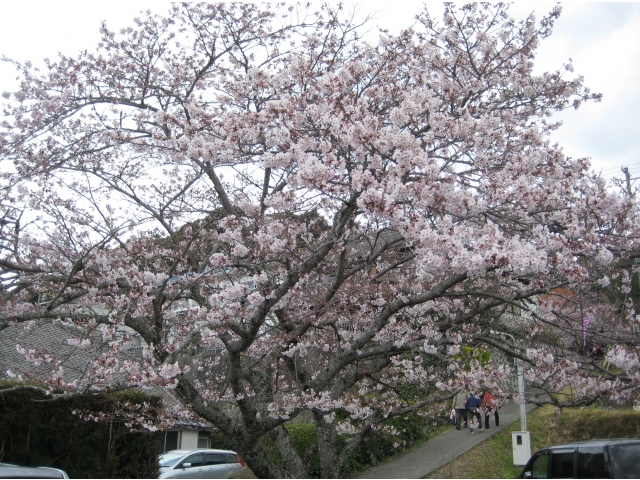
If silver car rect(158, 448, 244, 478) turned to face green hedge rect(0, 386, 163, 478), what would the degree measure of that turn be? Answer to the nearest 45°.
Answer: approximately 45° to its left

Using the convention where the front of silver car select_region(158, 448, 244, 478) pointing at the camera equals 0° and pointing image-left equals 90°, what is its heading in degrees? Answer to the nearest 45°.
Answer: approximately 45°

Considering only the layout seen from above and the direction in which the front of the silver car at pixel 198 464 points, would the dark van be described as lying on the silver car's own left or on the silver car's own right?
on the silver car's own left

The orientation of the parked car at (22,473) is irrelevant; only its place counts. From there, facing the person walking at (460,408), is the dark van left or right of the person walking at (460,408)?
right

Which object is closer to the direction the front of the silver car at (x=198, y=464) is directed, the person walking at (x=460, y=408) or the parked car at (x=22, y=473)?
the parked car

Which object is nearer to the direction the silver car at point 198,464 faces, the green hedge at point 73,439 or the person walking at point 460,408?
the green hedge
